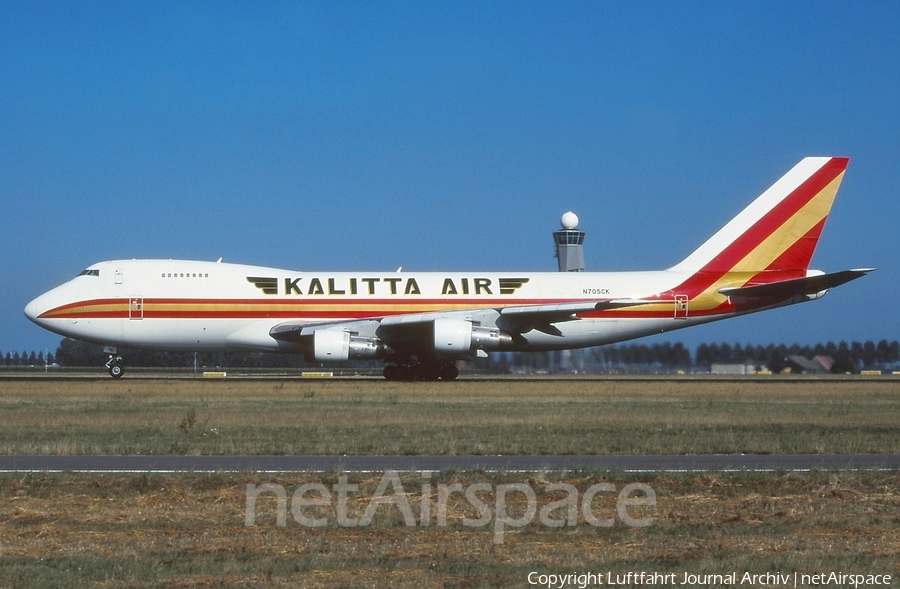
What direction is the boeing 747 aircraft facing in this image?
to the viewer's left
